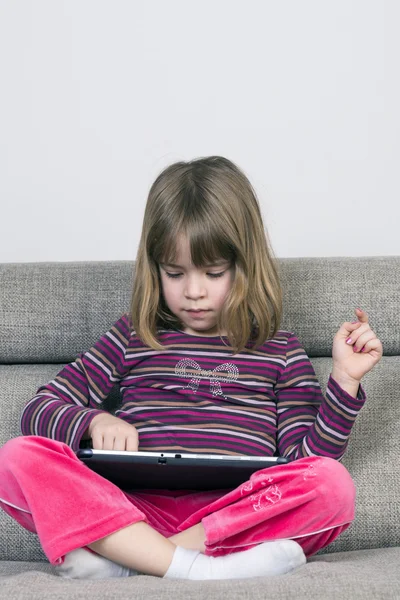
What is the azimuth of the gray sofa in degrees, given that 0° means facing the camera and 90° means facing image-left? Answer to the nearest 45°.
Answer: approximately 0°
